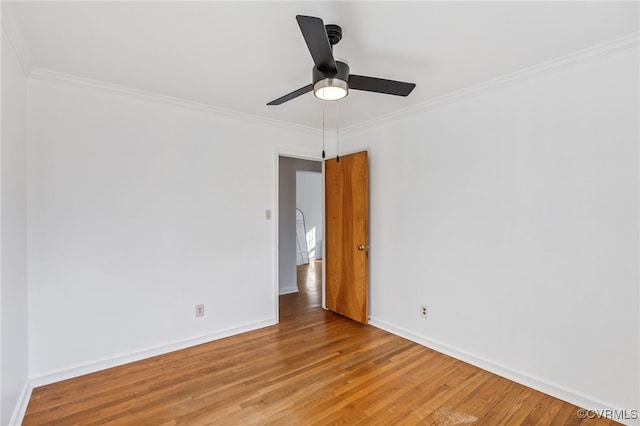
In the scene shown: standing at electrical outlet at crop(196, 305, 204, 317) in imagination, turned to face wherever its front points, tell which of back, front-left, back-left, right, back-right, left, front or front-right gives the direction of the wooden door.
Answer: left

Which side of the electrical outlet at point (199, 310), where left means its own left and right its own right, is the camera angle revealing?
front

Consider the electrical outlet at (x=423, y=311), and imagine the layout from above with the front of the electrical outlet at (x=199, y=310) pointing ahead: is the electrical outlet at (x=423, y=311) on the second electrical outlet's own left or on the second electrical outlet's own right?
on the second electrical outlet's own left

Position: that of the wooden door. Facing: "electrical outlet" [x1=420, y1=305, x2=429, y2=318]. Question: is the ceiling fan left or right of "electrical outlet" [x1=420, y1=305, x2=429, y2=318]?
right
